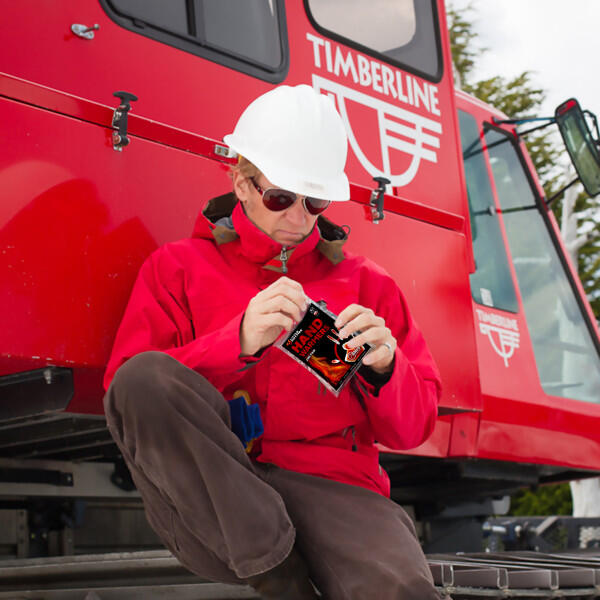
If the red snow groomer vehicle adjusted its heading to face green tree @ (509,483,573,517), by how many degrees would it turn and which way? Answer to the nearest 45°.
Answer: approximately 45° to its left

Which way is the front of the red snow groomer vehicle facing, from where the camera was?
facing away from the viewer and to the right of the viewer
